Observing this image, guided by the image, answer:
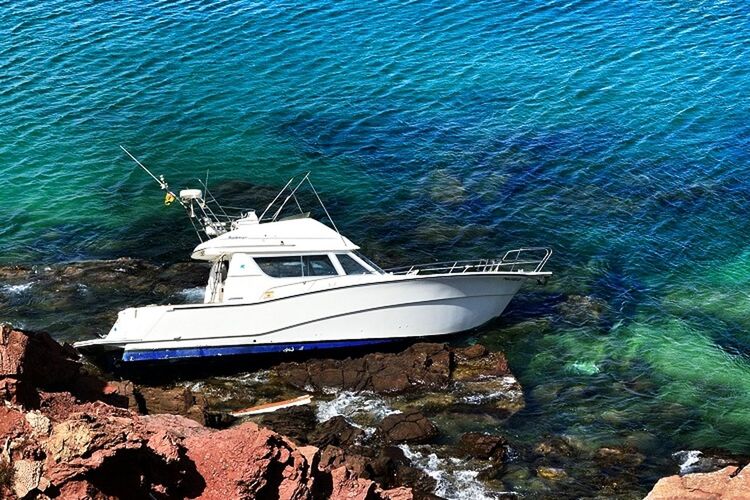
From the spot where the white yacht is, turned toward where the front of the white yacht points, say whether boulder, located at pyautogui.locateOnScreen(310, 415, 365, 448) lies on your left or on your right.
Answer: on your right

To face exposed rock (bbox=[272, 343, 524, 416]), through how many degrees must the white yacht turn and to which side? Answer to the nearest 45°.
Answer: approximately 45° to its right

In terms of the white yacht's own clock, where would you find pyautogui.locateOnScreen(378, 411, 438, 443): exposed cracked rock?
The exposed cracked rock is roughly at 2 o'clock from the white yacht.

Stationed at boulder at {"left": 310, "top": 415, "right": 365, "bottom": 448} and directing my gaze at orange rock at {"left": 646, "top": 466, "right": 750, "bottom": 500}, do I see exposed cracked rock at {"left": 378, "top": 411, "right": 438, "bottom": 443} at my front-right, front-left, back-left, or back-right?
front-left

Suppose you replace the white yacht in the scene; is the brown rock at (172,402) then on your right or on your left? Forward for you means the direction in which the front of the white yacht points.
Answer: on your right

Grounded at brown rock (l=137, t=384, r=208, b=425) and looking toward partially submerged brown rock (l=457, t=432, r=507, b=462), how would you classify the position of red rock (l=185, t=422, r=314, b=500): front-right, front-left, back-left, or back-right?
front-right

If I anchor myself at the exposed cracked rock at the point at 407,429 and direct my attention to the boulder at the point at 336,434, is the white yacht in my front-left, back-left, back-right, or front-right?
front-right

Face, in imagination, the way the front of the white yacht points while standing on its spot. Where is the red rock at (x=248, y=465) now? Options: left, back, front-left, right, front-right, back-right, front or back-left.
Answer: right

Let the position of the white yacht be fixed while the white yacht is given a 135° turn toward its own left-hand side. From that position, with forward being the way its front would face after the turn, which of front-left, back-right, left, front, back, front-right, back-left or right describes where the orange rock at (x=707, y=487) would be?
back

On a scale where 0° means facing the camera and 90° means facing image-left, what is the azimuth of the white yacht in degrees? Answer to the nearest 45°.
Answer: approximately 270°

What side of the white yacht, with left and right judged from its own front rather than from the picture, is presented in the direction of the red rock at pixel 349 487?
right

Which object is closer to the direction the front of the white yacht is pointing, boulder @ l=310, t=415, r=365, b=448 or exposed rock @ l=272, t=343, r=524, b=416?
the exposed rock

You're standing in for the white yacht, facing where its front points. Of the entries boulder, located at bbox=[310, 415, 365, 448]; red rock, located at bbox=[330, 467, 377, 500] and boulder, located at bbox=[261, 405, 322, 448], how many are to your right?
3
